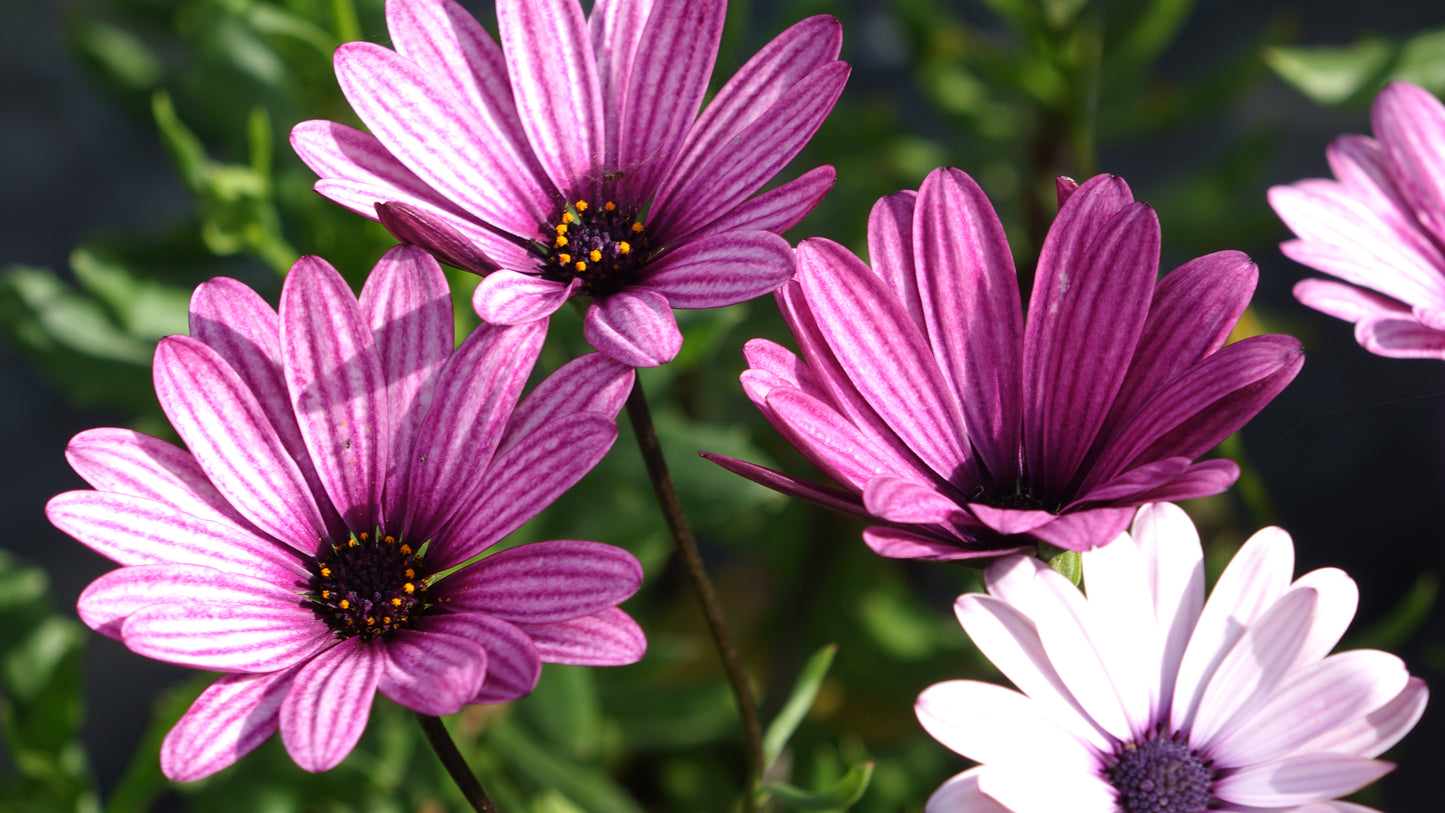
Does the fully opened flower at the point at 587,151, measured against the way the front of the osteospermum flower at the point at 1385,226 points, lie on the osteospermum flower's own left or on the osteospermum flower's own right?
on the osteospermum flower's own right

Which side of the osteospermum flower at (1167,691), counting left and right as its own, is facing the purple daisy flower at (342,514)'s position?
right

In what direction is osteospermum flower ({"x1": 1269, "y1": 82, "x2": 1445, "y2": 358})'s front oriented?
toward the camera

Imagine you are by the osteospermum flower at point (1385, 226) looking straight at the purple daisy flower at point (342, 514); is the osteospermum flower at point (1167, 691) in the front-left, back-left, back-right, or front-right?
front-left
